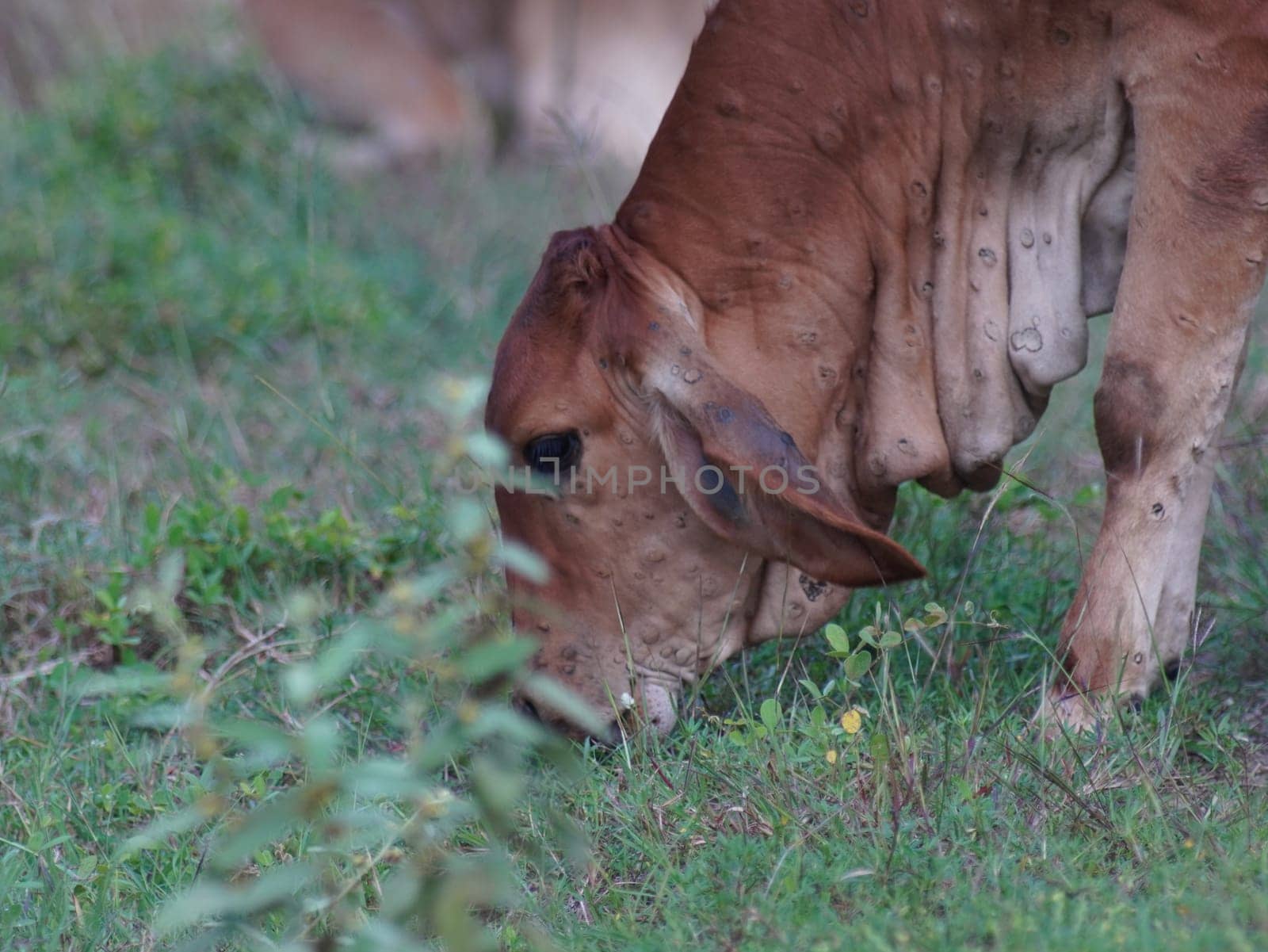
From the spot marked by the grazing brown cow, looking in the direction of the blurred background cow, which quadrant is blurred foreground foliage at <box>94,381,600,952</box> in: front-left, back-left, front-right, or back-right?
back-left

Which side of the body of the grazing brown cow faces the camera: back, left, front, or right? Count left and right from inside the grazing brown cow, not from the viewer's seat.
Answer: left

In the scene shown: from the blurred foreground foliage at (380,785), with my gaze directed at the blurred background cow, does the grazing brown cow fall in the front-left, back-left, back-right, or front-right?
front-right

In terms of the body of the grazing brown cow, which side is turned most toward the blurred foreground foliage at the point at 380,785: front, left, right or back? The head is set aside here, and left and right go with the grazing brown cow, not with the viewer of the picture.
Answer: left

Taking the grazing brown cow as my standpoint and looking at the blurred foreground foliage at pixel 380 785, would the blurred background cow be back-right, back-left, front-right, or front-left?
back-right

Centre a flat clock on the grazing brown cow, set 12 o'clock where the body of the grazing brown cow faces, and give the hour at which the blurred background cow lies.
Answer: The blurred background cow is roughly at 2 o'clock from the grazing brown cow.

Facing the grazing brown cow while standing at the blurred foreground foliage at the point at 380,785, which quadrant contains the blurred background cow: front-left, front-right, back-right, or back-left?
front-left
